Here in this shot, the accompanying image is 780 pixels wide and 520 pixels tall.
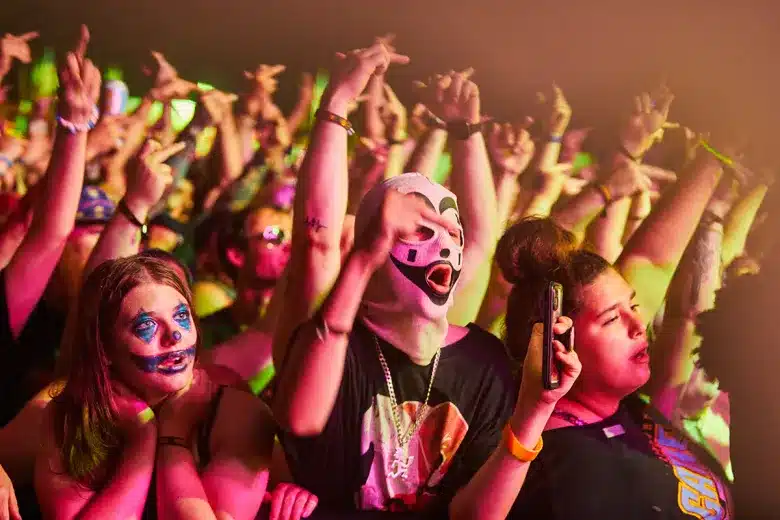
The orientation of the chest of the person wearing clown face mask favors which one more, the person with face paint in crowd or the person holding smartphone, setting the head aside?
the person holding smartphone

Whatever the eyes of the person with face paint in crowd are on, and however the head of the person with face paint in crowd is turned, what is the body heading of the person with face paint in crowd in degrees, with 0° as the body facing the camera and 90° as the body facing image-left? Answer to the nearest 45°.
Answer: approximately 315°

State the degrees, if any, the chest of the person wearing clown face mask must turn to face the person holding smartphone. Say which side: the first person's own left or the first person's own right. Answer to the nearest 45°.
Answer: approximately 45° to the first person's own left

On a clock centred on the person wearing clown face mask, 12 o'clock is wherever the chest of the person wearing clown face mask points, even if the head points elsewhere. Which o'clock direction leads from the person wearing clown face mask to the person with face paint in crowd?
The person with face paint in crowd is roughly at 4 o'clock from the person wearing clown face mask.

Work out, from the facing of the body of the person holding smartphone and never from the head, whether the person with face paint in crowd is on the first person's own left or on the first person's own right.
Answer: on the first person's own right

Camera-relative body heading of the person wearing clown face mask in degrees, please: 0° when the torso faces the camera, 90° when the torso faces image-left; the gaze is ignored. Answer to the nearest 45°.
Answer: approximately 315°

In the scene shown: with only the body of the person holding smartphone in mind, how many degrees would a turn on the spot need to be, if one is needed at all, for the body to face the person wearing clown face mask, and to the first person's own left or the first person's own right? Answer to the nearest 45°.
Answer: approximately 90° to the first person's own right
